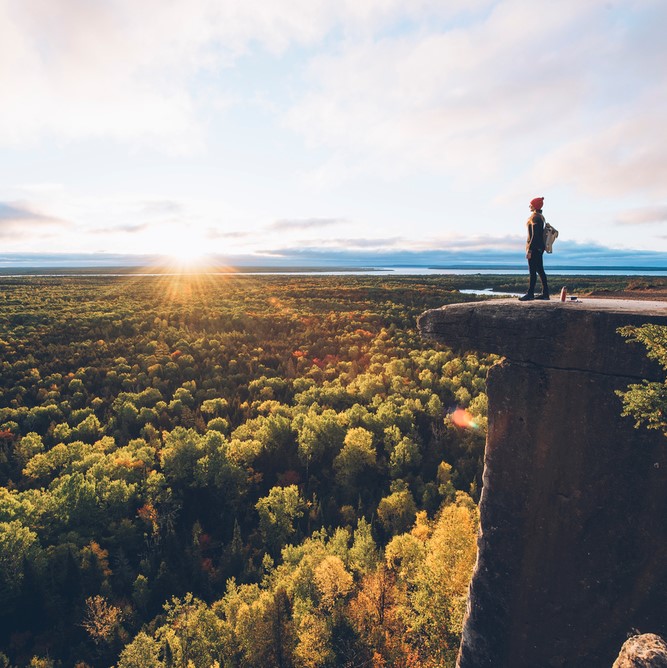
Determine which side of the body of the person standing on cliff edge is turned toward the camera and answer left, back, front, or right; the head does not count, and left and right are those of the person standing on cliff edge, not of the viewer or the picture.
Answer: left

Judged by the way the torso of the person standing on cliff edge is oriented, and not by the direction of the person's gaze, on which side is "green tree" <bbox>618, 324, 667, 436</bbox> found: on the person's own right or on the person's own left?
on the person's own left
